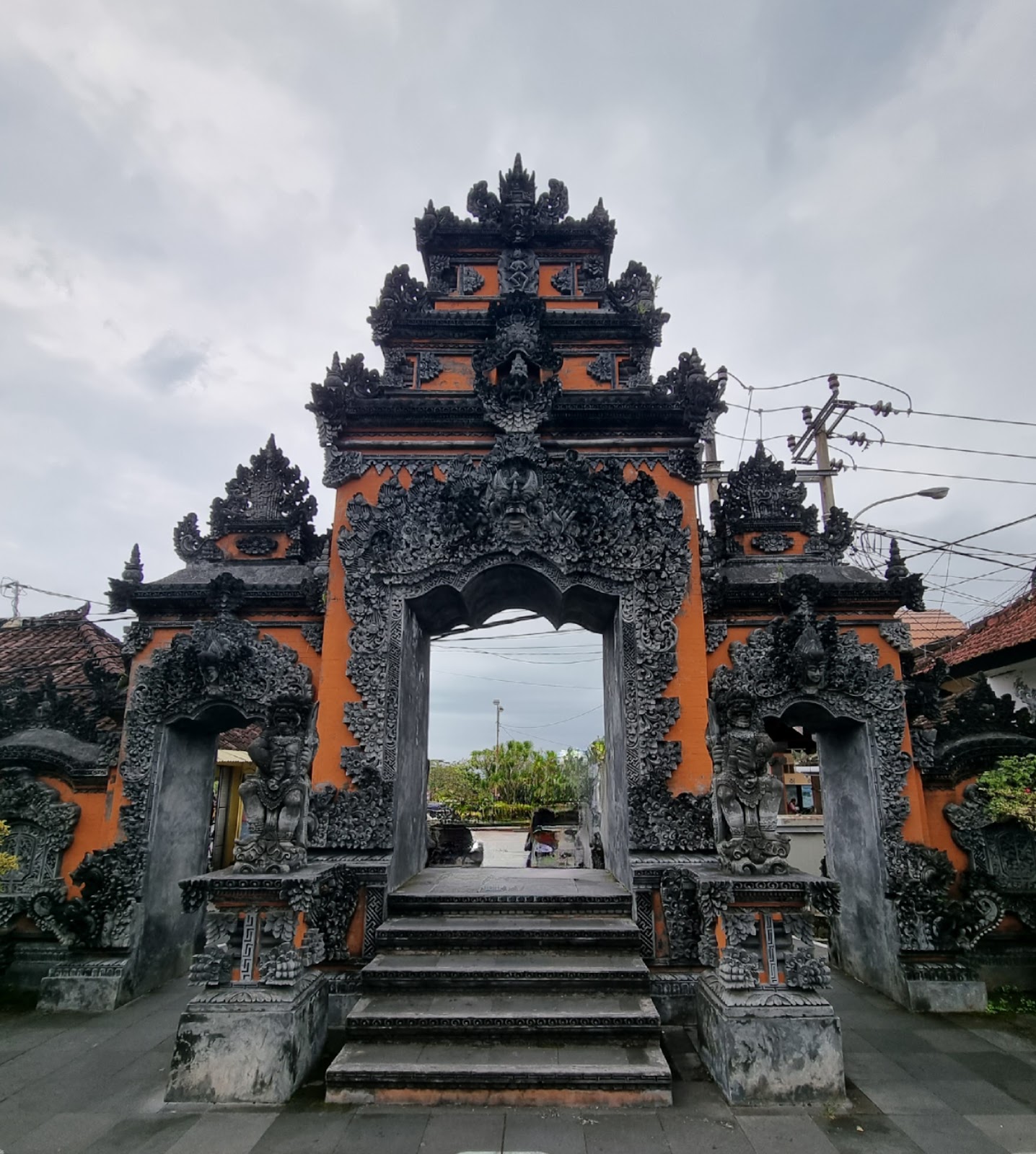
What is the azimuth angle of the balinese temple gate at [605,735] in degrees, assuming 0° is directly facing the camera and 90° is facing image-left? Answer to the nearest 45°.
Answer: approximately 0°

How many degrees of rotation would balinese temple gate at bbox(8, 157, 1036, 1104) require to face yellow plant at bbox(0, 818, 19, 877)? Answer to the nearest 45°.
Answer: approximately 90° to its right

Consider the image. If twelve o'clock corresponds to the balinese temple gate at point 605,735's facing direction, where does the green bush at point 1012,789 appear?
The green bush is roughly at 9 o'clock from the balinese temple gate.
